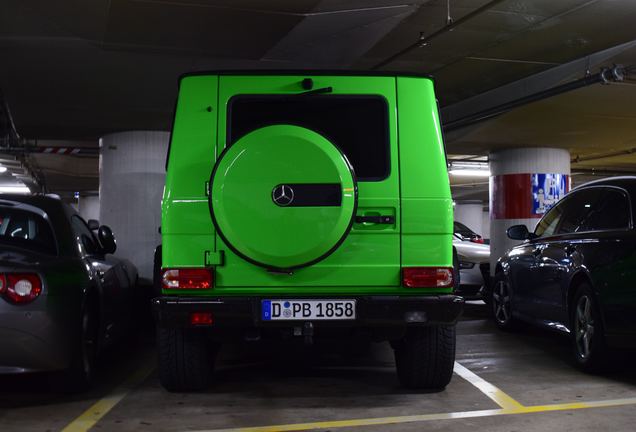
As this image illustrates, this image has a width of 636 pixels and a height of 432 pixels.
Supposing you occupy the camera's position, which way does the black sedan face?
facing away from the viewer and to the left of the viewer

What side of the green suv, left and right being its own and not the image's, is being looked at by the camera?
back

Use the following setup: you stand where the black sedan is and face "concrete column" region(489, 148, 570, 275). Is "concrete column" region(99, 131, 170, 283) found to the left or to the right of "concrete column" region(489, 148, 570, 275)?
left

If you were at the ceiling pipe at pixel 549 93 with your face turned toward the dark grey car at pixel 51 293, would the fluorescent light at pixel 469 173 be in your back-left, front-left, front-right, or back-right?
back-right

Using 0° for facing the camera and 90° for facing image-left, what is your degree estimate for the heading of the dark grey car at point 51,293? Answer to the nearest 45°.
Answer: approximately 225°

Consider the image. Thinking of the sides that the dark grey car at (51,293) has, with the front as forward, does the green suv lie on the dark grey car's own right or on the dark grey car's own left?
on the dark grey car's own right

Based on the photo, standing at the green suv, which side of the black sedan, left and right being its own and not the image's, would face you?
left

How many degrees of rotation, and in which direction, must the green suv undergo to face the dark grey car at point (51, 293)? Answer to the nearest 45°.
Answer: approximately 90° to its left

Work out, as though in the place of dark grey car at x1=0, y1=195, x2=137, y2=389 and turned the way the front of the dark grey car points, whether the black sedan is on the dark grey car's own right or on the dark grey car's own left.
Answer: on the dark grey car's own right
